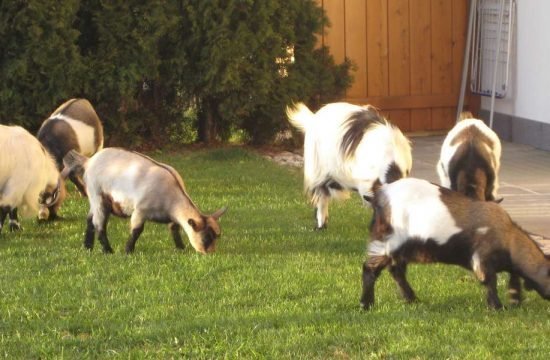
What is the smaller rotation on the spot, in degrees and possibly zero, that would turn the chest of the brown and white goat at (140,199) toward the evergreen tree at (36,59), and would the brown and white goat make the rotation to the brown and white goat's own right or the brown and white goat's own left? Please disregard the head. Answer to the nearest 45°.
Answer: approximately 90° to the brown and white goat's own left

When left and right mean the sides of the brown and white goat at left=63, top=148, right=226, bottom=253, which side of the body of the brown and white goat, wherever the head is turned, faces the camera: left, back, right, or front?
right

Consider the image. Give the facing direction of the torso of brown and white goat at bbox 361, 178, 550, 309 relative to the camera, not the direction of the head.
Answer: to the viewer's right

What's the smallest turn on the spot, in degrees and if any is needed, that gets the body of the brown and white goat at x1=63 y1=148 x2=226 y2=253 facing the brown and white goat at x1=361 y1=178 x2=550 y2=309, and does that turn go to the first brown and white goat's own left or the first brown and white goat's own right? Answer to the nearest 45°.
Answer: approximately 45° to the first brown and white goat's own right

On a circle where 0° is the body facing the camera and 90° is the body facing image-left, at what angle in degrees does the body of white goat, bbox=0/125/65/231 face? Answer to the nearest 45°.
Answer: approximately 270°

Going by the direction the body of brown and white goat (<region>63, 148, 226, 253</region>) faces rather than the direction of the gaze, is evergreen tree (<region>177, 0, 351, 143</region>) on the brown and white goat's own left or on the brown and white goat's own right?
on the brown and white goat's own left

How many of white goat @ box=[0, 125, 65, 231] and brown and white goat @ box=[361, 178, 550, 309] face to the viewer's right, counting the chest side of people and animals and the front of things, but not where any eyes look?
2
